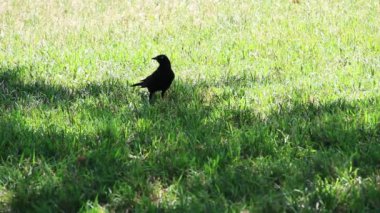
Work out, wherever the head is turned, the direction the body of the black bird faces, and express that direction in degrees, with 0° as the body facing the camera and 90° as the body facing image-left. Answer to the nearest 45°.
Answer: approximately 270°
